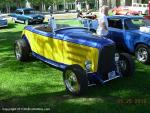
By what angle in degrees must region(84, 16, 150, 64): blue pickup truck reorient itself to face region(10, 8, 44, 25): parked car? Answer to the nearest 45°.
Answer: approximately 180°

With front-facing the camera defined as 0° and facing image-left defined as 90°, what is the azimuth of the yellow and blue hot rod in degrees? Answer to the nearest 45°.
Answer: approximately 315°

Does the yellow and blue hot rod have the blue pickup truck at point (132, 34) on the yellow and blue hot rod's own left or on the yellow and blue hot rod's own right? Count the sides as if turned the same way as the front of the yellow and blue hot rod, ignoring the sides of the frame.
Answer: on the yellow and blue hot rod's own left

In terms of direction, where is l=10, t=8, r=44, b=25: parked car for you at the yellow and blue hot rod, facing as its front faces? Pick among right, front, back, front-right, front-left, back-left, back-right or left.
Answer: back-left

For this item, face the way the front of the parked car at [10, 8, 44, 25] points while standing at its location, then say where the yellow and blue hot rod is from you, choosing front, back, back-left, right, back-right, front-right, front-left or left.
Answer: front-right

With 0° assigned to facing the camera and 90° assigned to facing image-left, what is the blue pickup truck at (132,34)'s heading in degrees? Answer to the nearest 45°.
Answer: approximately 315°
